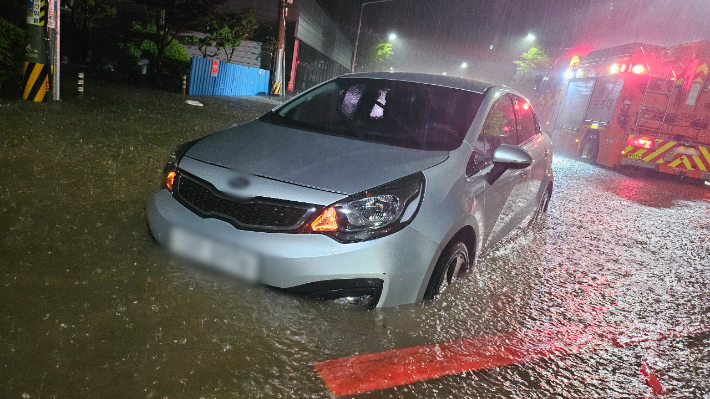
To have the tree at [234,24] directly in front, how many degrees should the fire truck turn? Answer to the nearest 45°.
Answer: approximately 45° to its left

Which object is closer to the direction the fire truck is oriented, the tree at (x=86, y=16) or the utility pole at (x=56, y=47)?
the tree

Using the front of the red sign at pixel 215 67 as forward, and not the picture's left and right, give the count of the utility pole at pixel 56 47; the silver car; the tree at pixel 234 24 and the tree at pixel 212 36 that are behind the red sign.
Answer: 2

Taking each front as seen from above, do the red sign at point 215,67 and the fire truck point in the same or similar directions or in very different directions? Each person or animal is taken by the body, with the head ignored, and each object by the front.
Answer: very different directions

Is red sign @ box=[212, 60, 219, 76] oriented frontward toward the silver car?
yes

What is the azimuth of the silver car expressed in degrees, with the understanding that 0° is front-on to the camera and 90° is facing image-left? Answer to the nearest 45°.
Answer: approximately 45°

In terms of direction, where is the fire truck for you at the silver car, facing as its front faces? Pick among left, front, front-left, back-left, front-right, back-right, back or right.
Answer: back

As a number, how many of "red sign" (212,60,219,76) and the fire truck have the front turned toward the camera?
1

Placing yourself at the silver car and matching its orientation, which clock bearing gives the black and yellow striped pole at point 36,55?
The black and yellow striped pole is roughly at 3 o'clock from the silver car.

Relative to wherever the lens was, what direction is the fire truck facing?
facing away from the viewer and to the left of the viewer

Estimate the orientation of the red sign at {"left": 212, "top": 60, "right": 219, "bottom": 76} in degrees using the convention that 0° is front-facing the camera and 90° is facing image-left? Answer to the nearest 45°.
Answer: approximately 0°

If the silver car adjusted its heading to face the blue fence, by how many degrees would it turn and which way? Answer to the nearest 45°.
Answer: approximately 135° to its right

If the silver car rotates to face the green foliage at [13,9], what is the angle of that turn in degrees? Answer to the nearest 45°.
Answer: approximately 90° to its right
